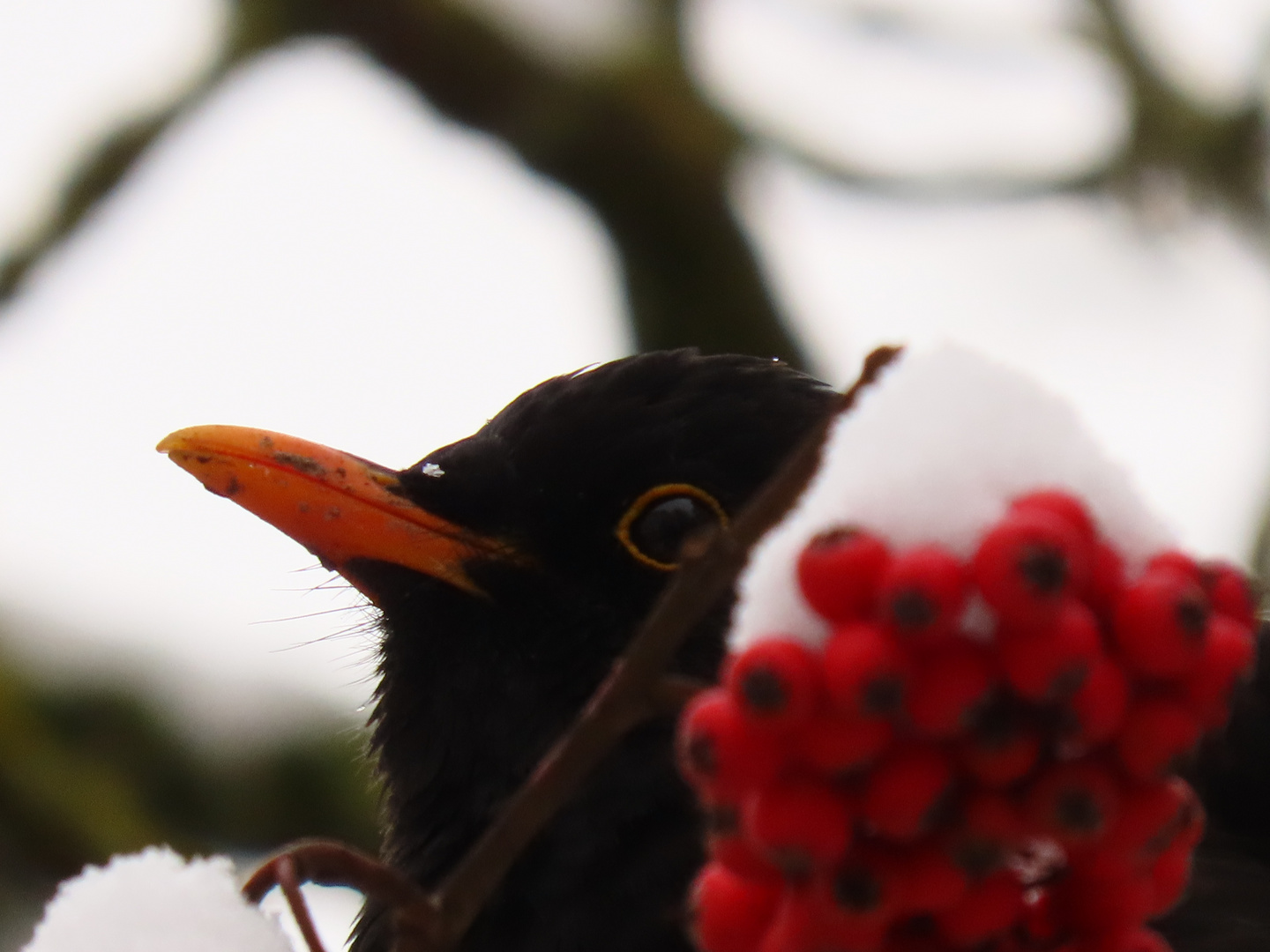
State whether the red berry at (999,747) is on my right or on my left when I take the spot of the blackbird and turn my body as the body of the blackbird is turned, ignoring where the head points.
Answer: on my left

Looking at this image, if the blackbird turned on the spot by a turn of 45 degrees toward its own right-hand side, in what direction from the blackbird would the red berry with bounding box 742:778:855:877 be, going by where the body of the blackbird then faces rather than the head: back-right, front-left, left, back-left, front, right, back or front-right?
back-left

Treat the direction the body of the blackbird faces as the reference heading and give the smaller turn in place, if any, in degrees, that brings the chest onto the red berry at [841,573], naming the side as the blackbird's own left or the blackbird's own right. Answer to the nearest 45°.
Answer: approximately 90° to the blackbird's own left

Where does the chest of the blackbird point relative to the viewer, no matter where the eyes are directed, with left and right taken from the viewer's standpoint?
facing to the left of the viewer

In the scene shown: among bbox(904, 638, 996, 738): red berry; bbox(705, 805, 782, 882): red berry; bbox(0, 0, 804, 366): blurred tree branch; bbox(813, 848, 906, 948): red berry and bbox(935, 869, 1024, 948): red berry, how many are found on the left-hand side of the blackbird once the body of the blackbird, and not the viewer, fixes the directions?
4

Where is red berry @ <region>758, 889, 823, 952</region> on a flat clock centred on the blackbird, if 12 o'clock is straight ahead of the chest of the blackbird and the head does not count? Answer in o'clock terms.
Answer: The red berry is roughly at 9 o'clock from the blackbird.

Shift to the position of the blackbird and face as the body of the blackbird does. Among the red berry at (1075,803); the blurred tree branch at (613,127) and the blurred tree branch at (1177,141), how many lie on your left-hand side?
1

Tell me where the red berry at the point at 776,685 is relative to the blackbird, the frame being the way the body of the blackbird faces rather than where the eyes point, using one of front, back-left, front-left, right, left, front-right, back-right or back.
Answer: left

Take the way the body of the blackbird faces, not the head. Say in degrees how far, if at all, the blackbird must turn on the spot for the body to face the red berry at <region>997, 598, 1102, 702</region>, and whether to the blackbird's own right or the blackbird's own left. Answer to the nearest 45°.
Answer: approximately 90° to the blackbird's own left

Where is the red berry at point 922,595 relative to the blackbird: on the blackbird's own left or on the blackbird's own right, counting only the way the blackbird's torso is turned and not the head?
on the blackbird's own left
